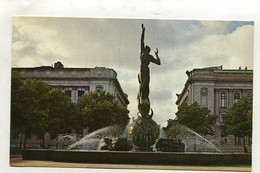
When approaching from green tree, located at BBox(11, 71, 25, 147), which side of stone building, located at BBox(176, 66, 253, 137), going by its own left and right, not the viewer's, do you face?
right

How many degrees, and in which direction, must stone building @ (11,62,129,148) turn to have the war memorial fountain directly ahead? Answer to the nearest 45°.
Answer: approximately 90° to its left

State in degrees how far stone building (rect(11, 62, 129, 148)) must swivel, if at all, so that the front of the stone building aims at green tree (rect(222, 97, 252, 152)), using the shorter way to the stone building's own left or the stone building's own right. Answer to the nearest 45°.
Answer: approximately 90° to the stone building's own left

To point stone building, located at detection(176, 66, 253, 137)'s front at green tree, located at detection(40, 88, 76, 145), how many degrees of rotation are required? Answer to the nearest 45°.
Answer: approximately 90° to its right

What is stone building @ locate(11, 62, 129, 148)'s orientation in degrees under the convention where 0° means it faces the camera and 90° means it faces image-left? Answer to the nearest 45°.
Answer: approximately 0°

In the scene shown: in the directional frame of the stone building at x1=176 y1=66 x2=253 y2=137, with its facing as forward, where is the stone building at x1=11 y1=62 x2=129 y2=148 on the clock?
the stone building at x1=11 y1=62 x2=129 y2=148 is roughly at 3 o'clock from the stone building at x1=176 y1=66 x2=253 y2=137.

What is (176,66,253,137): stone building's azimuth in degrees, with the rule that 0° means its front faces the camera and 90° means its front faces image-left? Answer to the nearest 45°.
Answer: approximately 0°

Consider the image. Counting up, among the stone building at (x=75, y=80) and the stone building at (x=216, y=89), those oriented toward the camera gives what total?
2

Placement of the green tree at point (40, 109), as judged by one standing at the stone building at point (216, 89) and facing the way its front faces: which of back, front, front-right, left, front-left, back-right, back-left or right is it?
right
